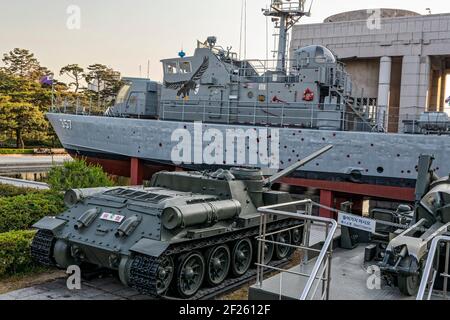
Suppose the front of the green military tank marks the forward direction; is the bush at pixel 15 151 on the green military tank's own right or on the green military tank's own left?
on the green military tank's own left

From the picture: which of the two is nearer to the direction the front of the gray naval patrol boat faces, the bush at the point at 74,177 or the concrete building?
the bush

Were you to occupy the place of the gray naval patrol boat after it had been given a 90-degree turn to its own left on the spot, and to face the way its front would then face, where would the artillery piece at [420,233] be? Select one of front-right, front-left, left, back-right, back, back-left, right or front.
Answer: front

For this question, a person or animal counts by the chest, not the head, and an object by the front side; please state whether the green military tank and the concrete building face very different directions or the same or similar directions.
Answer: very different directions

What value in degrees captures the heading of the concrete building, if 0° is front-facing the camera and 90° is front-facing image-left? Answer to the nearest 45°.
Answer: approximately 45°

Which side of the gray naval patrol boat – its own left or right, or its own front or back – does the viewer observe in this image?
left
